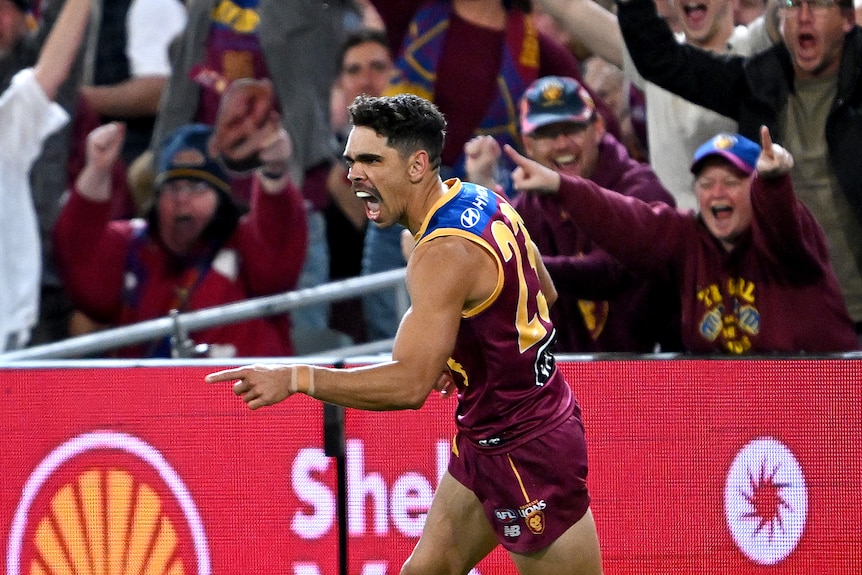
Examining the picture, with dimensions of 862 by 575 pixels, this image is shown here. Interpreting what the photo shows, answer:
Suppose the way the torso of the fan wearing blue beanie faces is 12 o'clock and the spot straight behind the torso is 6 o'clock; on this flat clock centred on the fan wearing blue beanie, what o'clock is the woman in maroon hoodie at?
The woman in maroon hoodie is roughly at 10 o'clock from the fan wearing blue beanie.

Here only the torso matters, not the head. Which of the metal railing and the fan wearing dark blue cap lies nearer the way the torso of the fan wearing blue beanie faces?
the metal railing

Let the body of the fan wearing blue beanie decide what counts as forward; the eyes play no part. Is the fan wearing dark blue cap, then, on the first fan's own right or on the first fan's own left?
on the first fan's own left

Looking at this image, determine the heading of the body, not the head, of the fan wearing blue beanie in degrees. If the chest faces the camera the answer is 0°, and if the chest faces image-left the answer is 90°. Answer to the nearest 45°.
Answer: approximately 0°

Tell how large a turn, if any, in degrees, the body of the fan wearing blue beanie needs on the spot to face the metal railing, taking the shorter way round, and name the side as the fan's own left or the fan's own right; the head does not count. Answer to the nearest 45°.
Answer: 0° — they already face it

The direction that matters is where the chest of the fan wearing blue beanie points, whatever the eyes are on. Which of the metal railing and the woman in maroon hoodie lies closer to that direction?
the metal railing
